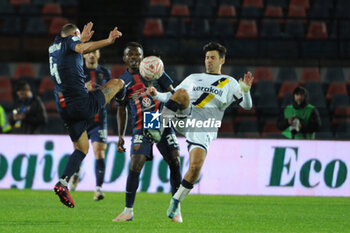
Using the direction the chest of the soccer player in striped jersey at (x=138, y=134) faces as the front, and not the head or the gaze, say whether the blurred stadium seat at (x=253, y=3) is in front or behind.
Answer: behind

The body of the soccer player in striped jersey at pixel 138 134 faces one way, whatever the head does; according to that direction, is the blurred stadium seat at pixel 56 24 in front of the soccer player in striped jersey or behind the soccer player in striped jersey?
behind

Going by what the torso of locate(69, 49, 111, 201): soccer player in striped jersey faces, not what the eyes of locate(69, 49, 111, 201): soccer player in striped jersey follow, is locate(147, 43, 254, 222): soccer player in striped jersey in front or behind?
in front

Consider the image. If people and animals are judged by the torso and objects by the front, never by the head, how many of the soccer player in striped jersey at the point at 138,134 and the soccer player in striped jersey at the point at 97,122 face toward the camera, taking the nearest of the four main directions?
2

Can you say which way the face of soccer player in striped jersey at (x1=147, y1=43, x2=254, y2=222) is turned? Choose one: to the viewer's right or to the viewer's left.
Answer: to the viewer's left

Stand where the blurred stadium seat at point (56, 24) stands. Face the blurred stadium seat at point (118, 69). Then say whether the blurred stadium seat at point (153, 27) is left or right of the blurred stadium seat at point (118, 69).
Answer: left

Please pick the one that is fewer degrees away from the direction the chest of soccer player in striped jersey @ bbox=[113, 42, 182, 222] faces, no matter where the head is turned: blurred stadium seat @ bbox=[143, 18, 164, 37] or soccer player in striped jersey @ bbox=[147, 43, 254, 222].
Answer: the soccer player in striped jersey

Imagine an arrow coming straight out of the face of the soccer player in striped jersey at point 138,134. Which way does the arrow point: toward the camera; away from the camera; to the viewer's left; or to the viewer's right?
toward the camera

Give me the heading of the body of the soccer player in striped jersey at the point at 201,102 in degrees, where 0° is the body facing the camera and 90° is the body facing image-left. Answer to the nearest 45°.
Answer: approximately 45°

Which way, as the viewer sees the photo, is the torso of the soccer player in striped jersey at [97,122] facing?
toward the camera

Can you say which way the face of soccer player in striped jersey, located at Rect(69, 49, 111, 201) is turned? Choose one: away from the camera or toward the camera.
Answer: toward the camera

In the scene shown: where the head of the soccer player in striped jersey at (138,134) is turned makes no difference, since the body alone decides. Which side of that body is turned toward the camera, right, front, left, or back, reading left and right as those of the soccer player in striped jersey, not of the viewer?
front

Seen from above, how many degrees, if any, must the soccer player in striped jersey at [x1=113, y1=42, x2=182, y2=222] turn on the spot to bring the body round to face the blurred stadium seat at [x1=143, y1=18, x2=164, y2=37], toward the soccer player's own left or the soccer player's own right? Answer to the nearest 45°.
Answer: approximately 180°

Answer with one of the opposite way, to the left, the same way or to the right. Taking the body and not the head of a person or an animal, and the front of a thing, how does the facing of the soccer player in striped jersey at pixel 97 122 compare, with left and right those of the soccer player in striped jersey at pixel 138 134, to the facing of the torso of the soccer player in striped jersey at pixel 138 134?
the same way

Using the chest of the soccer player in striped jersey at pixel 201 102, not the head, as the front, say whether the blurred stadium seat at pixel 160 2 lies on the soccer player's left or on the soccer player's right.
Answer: on the soccer player's right

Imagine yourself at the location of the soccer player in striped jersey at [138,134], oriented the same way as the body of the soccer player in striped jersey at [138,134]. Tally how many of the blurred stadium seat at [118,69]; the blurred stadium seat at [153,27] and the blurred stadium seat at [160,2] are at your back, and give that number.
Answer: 3

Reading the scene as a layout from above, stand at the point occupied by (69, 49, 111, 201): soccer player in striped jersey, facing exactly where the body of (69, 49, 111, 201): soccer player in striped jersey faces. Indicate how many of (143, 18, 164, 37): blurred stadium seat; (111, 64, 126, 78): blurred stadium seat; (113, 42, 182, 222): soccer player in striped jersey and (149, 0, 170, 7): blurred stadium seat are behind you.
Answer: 3

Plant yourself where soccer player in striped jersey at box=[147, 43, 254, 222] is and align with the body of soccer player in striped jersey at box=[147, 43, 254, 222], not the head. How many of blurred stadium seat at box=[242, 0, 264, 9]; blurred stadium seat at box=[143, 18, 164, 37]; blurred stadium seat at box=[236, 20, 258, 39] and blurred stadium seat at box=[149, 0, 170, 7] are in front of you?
0

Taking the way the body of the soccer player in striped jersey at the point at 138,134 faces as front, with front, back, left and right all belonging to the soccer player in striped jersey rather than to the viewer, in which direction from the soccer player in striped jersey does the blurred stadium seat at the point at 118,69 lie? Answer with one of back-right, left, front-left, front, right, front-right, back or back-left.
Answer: back
